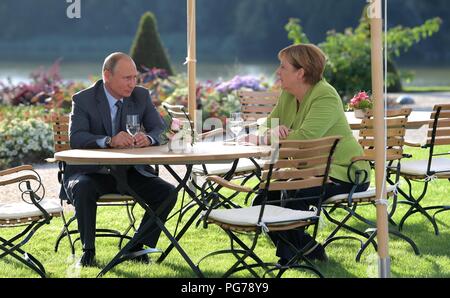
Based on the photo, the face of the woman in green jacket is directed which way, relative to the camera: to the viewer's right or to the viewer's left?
to the viewer's left

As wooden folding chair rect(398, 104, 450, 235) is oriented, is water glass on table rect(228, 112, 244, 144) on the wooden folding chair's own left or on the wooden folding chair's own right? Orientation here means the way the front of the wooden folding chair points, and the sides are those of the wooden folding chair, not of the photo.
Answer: on the wooden folding chair's own left

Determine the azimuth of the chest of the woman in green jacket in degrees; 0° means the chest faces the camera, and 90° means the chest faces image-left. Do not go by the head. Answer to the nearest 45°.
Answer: approximately 90°

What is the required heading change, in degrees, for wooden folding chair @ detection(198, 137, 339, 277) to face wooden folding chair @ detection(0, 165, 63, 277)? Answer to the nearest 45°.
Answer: approximately 45° to its left

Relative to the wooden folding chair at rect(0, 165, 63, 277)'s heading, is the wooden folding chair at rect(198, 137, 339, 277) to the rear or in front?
in front

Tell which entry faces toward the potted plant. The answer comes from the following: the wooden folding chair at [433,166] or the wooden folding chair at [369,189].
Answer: the wooden folding chair at [433,166]

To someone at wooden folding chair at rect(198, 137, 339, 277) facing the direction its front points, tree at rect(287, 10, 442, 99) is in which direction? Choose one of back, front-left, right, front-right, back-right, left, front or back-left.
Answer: front-right

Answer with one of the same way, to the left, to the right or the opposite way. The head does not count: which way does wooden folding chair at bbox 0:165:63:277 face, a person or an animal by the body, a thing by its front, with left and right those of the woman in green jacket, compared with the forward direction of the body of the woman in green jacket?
the opposite way

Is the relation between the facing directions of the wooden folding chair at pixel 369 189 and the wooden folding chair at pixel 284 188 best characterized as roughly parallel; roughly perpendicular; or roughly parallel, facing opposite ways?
roughly perpendicular

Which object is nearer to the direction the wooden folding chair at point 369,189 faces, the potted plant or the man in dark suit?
the man in dark suit

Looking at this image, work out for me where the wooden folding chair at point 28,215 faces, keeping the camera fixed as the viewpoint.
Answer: facing to the right of the viewer

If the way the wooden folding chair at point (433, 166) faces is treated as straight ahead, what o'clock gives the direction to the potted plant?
The potted plant is roughly at 12 o'clock from the wooden folding chair.
